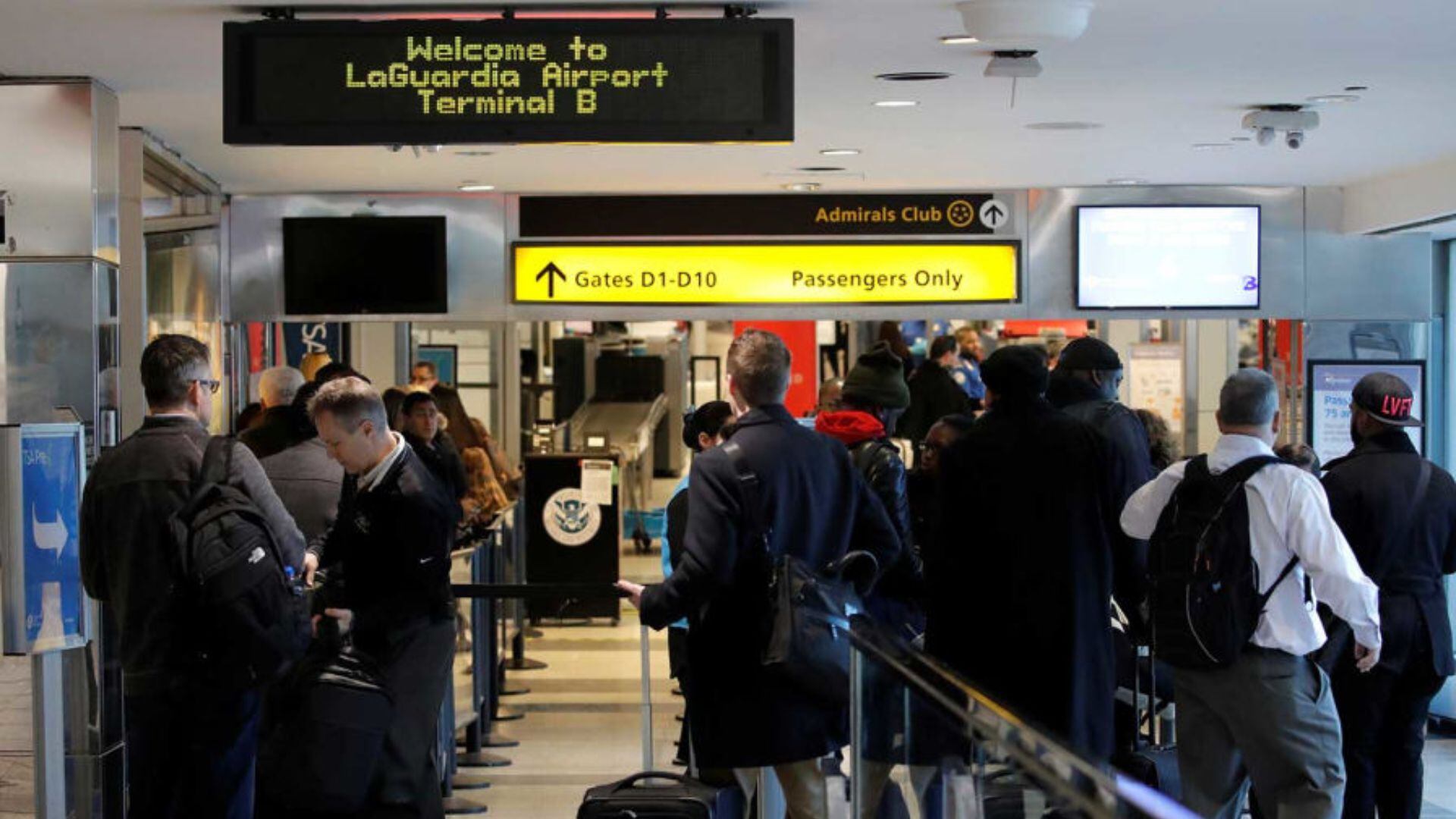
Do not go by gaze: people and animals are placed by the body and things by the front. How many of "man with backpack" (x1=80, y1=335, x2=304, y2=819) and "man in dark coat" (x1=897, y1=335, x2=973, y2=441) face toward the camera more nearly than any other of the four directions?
0

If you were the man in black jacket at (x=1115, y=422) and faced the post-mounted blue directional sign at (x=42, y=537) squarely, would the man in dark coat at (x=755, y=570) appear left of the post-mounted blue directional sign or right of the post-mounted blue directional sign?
left

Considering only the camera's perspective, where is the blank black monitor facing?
facing the viewer

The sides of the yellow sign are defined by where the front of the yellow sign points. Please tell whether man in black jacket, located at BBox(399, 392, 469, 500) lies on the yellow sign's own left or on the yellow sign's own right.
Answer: on the yellow sign's own right

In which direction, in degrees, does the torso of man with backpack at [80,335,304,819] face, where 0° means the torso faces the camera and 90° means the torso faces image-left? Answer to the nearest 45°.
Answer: approximately 225°

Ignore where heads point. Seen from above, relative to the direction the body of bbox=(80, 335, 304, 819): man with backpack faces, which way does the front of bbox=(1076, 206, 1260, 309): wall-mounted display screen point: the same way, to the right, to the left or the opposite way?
the opposite way

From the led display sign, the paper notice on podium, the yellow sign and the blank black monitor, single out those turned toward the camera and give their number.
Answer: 4

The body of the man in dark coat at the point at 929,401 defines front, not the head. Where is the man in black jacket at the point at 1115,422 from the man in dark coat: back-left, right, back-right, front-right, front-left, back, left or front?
back-right

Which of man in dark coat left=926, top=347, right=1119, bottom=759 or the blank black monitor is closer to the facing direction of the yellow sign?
the man in dark coat

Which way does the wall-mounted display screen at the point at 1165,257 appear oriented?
toward the camera

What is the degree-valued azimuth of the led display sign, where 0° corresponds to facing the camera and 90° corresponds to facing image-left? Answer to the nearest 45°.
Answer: approximately 0°

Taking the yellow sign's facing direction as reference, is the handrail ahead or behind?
ahead

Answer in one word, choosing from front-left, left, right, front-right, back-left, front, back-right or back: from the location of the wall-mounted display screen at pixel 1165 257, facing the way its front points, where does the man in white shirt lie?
front

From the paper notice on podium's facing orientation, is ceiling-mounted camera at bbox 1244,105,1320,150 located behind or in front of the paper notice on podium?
in front

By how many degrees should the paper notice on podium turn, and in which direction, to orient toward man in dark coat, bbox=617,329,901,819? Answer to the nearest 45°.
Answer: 0° — it already faces them
